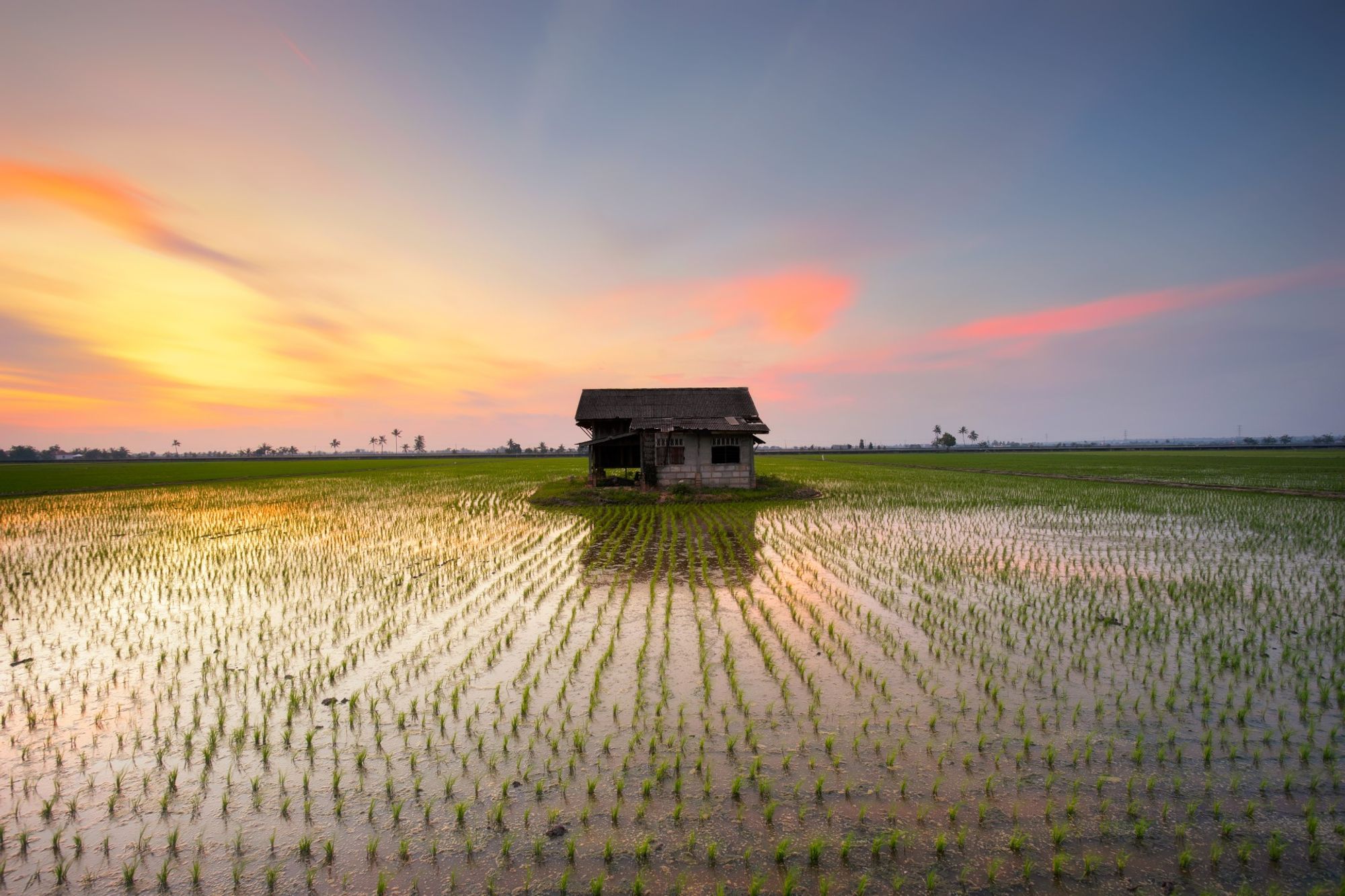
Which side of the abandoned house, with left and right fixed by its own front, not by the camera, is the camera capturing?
front
